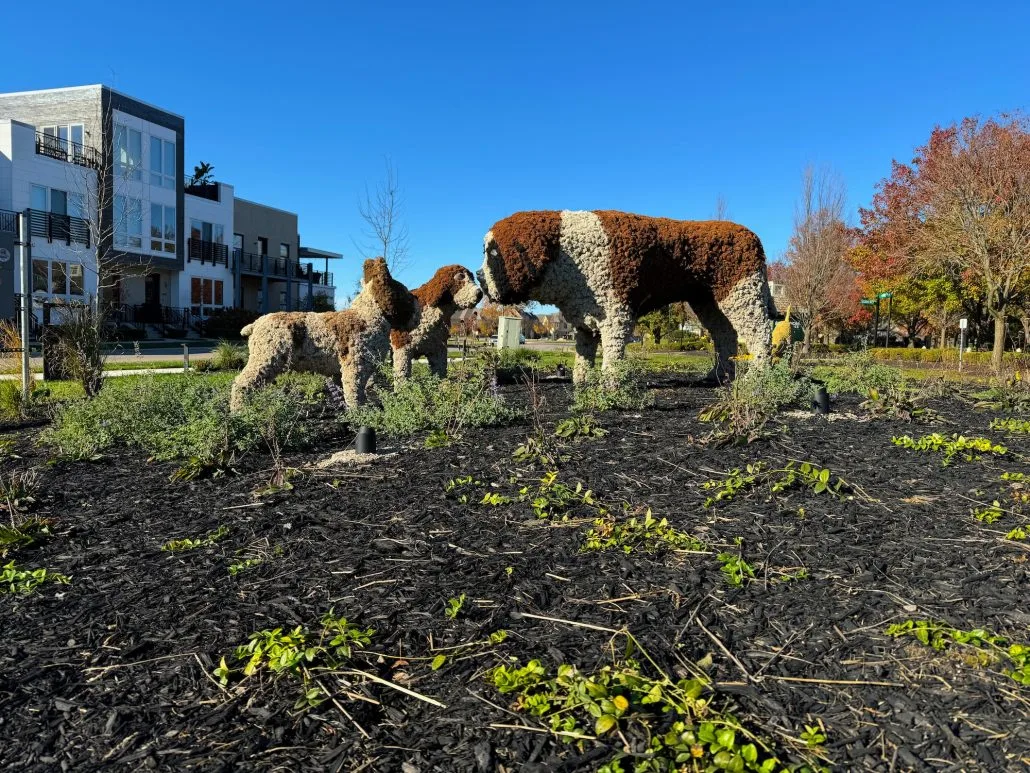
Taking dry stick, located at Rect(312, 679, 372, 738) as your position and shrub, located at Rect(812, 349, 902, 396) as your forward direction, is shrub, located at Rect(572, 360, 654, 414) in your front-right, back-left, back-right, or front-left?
front-left

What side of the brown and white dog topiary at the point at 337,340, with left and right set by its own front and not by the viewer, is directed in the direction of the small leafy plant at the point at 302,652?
right

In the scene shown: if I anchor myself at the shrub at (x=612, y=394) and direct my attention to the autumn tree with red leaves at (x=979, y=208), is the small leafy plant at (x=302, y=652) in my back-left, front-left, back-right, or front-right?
back-right

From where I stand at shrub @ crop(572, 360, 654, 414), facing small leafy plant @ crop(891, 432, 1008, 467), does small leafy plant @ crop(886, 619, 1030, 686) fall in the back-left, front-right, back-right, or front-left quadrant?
front-right

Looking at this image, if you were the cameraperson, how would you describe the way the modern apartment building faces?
facing the viewer and to the right of the viewer

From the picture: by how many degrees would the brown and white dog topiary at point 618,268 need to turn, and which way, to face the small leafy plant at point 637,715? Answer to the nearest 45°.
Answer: approximately 90° to its left

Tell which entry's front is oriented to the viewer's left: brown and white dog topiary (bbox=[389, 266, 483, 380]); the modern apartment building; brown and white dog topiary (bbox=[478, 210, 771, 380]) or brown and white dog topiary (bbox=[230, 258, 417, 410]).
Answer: brown and white dog topiary (bbox=[478, 210, 771, 380])

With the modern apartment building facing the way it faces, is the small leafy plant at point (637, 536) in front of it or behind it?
in front

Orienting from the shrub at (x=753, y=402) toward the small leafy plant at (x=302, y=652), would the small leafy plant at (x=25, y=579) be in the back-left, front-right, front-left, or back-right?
front-right

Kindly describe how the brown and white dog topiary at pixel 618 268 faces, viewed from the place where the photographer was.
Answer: facing to the left of the viewer

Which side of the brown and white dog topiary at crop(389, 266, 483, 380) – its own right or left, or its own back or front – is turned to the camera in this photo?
right

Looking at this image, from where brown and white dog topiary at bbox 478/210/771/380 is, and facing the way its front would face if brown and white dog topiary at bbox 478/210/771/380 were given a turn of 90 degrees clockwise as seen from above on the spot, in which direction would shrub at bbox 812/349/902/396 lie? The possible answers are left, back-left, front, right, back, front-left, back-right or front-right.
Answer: right

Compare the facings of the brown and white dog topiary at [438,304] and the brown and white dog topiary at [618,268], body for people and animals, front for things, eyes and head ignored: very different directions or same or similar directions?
very different directions

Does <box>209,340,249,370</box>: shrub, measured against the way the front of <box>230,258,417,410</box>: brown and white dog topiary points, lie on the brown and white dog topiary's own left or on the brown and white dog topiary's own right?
on the brown and white dog topiary's own left

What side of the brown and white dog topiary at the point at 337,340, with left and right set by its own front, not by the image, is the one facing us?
right

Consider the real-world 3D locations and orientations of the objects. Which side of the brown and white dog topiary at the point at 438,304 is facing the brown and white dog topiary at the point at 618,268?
front

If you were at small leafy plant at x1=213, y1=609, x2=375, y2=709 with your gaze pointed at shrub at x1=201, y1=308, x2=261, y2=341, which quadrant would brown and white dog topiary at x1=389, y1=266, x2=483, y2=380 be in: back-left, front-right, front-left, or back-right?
front-right

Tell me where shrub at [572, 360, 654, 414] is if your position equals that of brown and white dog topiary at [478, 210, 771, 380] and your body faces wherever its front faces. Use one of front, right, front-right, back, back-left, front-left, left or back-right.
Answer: left
